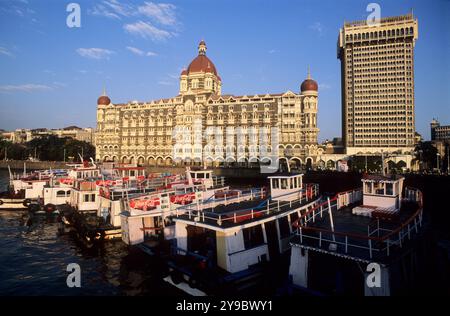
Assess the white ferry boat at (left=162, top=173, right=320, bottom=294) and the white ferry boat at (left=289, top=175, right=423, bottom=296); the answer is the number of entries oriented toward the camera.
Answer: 0
